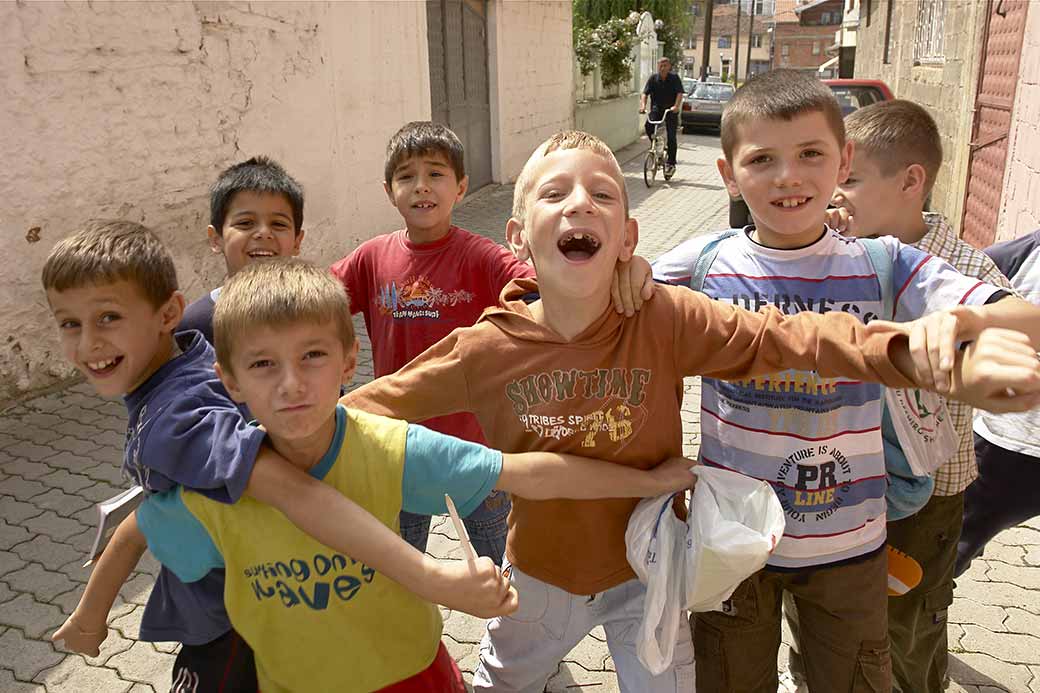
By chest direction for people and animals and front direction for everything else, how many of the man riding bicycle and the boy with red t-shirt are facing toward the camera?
2

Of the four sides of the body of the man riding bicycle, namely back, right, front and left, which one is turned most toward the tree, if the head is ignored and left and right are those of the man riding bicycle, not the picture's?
back

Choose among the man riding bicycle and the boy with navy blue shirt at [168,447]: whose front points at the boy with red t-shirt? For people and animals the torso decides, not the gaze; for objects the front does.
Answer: the man riding bicycle

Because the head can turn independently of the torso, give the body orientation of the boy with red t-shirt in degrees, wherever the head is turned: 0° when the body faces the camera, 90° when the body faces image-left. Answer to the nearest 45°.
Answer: approximately 0°

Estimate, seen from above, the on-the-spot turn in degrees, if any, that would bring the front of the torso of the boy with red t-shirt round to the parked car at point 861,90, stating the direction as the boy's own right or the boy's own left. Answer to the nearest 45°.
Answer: approximately 135° to the boy's own left

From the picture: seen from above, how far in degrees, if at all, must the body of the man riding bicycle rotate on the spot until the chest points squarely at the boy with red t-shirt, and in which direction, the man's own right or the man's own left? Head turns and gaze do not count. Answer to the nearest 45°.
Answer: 0° — they already face them
